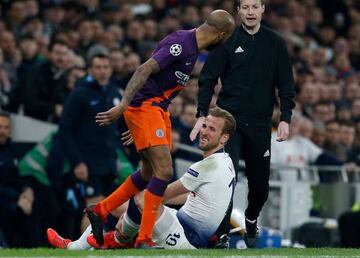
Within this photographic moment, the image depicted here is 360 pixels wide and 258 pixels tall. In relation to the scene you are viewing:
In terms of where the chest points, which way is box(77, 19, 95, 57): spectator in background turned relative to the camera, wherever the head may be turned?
toward the camera

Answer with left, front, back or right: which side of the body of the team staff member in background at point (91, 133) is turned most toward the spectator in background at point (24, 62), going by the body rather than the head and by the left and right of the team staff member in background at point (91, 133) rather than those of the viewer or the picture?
back

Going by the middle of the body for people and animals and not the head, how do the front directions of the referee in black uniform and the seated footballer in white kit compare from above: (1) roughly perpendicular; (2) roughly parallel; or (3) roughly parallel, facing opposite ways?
roughly perpendicular

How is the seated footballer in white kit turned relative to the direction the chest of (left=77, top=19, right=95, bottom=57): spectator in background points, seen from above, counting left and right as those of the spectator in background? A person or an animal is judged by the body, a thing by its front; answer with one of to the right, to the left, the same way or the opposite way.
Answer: to the right

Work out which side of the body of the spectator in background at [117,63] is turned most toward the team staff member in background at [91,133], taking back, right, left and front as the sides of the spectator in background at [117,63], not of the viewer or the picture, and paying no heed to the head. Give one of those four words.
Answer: front

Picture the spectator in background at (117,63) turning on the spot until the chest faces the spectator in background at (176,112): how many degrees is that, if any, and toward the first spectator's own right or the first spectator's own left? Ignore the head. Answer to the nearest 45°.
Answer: approximately 45° to the first spectator's own left

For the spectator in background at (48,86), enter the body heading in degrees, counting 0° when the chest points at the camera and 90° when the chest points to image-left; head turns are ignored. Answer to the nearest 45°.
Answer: approximately 315°

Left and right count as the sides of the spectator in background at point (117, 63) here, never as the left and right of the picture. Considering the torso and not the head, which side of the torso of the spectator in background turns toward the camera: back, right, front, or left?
front

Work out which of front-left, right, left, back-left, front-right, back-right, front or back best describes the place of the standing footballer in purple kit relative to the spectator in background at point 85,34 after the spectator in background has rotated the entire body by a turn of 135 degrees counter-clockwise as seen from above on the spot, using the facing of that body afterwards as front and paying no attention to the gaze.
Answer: back-right

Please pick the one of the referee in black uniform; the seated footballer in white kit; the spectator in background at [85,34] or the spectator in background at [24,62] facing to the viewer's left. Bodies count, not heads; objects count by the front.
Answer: the seated footballer in white kit

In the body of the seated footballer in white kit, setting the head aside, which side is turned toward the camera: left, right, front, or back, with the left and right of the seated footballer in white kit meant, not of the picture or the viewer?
left

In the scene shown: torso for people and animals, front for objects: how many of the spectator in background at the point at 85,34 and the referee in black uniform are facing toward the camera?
2
